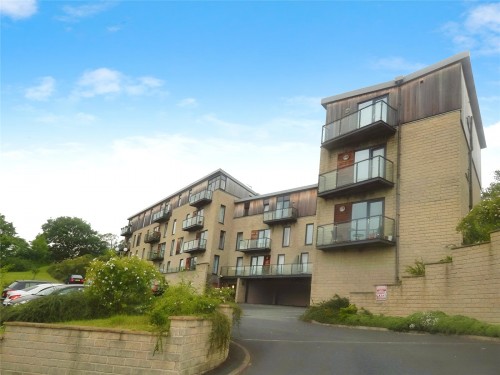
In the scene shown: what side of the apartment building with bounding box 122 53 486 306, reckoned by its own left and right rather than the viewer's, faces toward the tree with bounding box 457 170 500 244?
left

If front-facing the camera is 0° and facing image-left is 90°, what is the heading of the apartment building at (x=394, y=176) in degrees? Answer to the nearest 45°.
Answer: approximately 45°

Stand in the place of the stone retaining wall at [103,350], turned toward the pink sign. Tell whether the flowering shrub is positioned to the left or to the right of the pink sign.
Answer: left

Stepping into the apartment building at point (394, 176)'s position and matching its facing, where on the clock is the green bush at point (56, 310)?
The green bush is roughly at 12 o'clock from the apartment building.

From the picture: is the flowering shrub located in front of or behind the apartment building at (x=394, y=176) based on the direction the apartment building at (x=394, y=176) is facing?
in front

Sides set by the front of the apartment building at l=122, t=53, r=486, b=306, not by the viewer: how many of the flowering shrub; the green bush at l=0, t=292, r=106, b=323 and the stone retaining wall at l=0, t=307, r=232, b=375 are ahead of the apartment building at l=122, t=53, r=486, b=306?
3

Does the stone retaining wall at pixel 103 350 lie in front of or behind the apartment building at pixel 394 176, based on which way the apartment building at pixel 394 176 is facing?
in front
